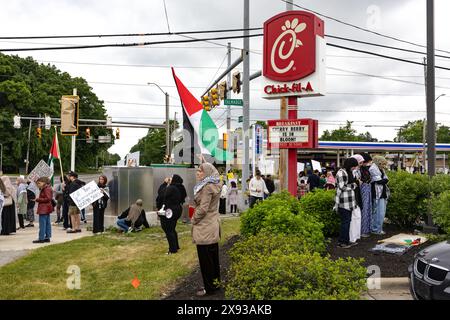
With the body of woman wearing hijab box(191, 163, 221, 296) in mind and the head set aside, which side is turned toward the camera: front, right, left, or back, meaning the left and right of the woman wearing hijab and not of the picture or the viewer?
left

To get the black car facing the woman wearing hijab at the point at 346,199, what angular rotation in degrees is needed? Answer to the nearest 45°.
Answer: approximately 90° to its right

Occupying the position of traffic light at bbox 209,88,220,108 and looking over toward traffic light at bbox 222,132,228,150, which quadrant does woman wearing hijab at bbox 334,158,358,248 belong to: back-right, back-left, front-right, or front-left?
back-right

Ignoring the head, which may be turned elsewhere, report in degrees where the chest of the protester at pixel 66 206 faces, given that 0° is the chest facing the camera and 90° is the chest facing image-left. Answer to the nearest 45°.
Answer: approximately 90°
